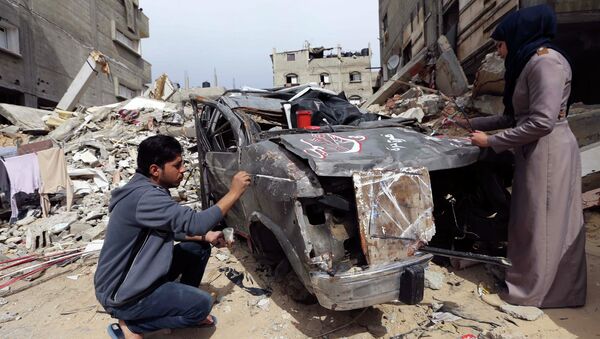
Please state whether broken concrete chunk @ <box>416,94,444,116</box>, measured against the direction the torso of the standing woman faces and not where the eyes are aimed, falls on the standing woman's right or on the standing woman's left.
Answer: on the standing woman's right

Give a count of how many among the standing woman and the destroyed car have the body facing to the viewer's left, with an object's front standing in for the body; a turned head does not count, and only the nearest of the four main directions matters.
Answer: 1

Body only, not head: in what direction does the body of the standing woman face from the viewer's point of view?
to the viewer's left

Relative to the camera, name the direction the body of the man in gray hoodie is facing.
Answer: to the viewer's right

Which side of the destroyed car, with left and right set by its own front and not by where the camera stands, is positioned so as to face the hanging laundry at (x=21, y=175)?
back

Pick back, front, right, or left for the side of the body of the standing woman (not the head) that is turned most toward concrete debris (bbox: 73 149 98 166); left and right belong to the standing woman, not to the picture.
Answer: front

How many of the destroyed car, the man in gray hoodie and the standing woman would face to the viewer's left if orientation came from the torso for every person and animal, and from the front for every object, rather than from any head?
1

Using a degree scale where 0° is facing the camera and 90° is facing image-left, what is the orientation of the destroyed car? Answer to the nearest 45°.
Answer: approximately 315°

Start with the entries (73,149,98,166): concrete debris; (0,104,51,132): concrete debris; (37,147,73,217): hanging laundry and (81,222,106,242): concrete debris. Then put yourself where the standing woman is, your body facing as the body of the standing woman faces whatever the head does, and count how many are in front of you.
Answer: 4

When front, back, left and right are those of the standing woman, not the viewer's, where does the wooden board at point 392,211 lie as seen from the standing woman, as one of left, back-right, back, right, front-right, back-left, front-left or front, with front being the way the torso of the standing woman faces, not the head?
front-left

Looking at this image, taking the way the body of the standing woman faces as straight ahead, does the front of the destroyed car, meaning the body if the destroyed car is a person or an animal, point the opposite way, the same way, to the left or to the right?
the opposite way

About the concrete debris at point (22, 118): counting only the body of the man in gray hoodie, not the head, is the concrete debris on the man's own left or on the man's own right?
on the man's own left

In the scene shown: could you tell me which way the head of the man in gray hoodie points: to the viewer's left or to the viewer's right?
to the viewer's right

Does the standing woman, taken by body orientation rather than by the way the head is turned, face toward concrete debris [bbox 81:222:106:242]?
yes

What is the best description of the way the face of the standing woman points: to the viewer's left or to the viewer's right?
to the viewer's left

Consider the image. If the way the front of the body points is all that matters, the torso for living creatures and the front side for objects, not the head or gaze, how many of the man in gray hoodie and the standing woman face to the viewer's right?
1

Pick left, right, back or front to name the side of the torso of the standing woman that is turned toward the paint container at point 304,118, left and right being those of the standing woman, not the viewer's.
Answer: front

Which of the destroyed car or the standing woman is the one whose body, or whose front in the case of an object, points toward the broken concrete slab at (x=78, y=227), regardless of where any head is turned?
the standing woman

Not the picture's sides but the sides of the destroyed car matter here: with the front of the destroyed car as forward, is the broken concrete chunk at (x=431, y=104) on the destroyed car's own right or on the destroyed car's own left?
on the destroyed car's own left

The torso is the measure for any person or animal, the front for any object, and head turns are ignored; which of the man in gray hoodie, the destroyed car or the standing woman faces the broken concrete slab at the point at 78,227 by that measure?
the standing woman

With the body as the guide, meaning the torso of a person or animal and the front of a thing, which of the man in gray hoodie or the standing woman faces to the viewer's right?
the man in gray hoodie
